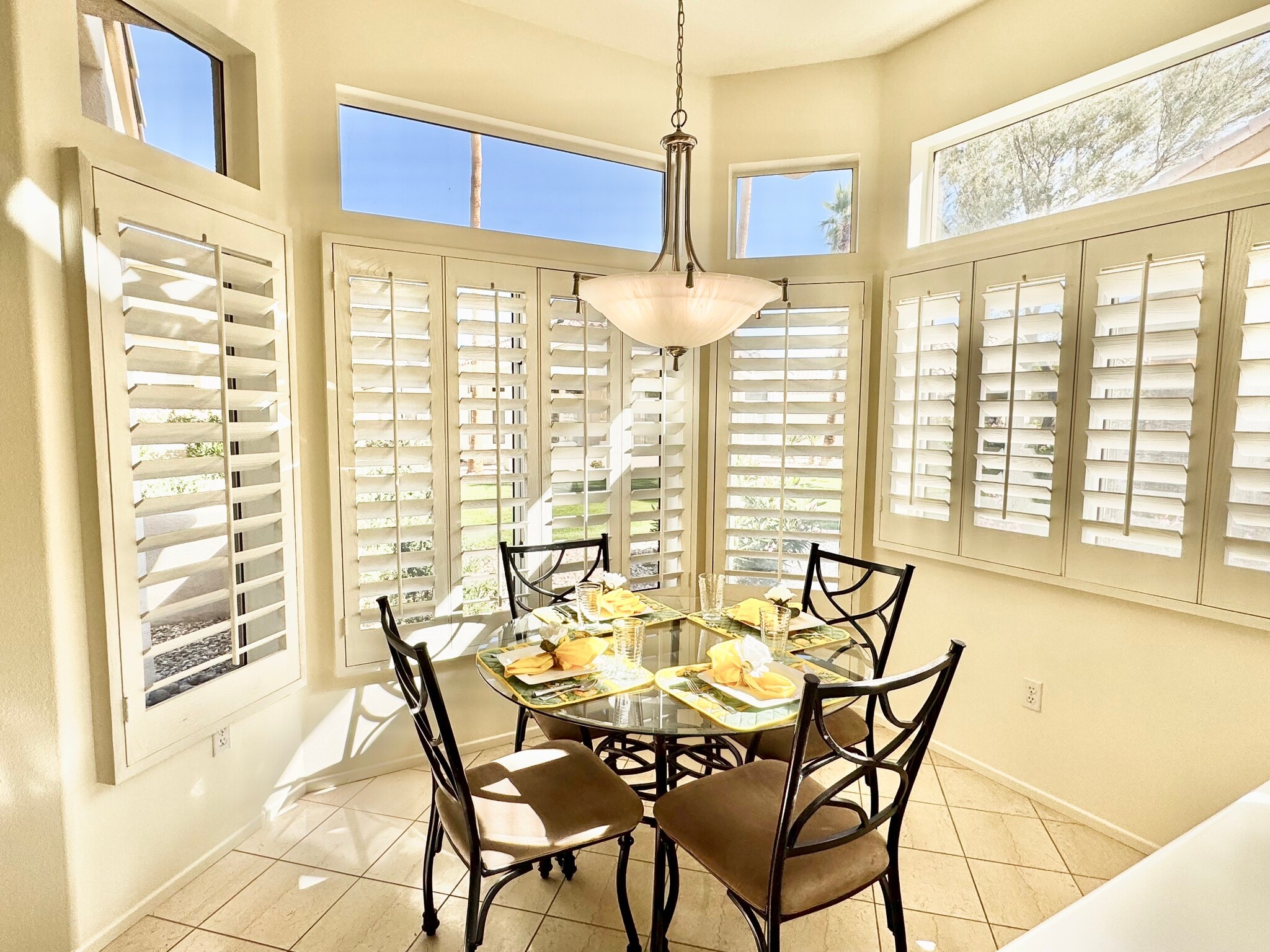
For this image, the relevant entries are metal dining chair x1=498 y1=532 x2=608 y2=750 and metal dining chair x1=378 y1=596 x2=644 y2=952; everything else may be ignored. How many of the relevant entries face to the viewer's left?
0

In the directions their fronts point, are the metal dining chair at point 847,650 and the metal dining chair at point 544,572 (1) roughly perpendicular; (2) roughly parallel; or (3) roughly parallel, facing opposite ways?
roughly perpendicular

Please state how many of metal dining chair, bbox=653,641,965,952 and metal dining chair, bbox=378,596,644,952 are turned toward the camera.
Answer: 0

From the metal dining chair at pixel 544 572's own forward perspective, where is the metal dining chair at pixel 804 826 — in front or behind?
in front

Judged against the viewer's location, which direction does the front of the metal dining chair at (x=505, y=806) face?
facing away from the viewer and to the right of the viewer

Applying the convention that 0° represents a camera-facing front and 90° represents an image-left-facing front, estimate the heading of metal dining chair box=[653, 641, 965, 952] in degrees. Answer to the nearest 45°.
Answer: approximately 135°

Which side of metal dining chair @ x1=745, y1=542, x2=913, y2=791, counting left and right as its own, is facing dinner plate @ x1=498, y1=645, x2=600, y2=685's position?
front

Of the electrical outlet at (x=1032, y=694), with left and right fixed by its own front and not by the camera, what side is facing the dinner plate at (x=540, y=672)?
front

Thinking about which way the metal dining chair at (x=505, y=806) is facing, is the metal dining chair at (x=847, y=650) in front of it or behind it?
in front

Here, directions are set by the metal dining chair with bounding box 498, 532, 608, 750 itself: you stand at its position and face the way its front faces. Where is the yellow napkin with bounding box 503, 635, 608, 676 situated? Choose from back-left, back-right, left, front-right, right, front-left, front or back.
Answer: front-right

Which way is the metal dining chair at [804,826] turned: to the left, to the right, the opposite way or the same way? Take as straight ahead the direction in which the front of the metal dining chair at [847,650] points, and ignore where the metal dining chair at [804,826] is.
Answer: to the right
